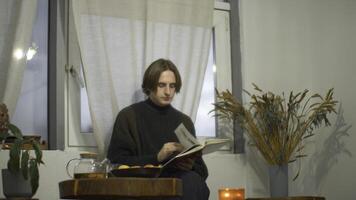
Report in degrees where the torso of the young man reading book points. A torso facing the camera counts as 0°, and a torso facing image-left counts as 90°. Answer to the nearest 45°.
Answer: approximately 315°

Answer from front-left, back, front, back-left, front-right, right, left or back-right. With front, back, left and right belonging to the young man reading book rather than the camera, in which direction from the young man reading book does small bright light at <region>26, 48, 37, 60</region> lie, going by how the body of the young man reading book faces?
back-right

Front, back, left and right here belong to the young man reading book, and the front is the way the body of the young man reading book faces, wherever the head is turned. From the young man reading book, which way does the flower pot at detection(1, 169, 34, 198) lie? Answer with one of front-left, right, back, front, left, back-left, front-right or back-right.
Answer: right

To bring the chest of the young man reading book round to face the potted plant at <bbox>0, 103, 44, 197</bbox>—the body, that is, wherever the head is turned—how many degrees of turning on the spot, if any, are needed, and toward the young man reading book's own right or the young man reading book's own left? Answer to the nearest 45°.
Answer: approximately 90° to the young man reading book's own right

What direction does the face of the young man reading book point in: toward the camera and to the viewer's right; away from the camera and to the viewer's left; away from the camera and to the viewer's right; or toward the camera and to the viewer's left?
toward the camera and to the viewer's right

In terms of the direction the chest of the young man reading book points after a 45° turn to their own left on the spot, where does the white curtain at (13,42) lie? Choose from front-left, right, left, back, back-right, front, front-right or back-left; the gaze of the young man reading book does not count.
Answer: back

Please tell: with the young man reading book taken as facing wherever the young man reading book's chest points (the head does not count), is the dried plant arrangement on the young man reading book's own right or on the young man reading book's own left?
on the young man reading book's own left

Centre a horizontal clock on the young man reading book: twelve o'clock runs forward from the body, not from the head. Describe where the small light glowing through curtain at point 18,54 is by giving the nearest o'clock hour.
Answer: The small light glowing through curtain is roughly at 4 o'clock from the young man reading book.

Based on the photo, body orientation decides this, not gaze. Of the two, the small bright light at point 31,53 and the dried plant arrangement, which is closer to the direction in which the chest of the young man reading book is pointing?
the dried plant arrangement
